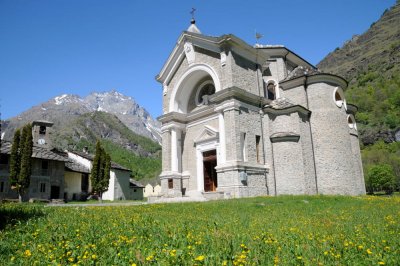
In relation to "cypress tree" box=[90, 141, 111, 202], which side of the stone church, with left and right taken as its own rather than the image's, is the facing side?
right

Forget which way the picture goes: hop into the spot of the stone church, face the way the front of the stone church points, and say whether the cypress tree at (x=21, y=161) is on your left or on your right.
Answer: on your right

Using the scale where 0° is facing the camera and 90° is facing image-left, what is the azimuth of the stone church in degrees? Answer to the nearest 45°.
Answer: approximately 45°

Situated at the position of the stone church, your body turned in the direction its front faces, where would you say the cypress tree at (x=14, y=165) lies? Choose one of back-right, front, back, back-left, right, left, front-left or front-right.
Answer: front-right

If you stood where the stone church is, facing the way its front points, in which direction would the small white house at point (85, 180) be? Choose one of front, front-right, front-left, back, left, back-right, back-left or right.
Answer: right

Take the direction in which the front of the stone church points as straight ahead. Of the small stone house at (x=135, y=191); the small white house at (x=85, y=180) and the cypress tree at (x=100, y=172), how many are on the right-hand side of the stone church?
3

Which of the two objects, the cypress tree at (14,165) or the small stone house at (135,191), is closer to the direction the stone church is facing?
the cypress tree

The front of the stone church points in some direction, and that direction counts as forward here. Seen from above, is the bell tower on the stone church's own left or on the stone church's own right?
on the stone church's own right
